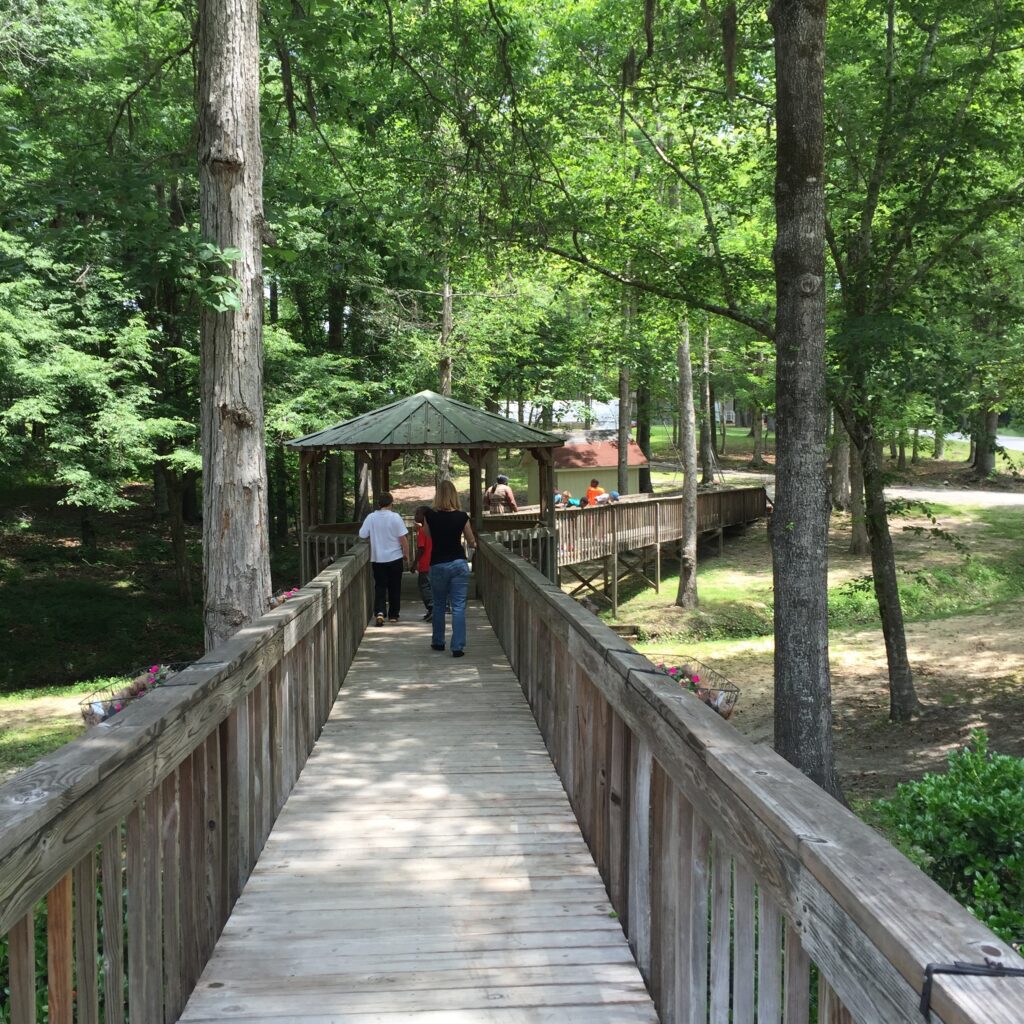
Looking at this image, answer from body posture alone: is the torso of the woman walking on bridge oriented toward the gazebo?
yes

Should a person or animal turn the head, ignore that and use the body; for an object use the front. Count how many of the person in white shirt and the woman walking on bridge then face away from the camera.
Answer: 2

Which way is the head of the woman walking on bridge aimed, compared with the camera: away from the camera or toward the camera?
away from the camera

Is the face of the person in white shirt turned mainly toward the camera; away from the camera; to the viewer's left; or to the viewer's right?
away from the camera

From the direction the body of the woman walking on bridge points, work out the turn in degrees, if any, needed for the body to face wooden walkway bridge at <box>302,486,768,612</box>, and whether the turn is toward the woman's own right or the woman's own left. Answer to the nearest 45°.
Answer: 0° — they already face it

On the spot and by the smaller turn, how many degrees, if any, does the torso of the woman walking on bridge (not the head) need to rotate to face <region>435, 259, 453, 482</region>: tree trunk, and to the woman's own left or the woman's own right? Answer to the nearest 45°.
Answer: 0° — they already face it

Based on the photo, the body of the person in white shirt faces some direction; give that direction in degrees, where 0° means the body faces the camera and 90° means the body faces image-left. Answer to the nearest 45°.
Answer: approximately 180°

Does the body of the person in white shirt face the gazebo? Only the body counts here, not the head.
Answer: yes

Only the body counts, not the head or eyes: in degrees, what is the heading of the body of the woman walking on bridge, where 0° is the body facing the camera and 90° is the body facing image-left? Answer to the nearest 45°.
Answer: approximately 180°

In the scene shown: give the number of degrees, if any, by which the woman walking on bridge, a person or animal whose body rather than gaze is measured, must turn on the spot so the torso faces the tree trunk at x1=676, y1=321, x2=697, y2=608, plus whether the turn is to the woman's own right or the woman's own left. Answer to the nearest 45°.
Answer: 0° — they already face it
